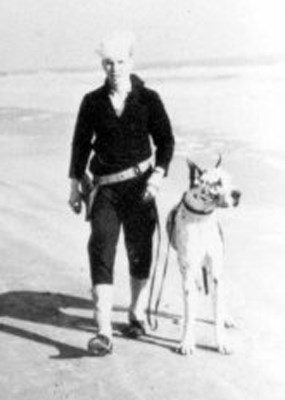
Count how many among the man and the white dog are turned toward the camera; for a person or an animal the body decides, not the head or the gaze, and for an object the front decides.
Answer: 2

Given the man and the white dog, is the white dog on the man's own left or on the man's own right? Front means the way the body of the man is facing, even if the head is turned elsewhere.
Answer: on the man's own left

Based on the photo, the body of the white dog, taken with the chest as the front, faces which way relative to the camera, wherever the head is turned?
toward the camera

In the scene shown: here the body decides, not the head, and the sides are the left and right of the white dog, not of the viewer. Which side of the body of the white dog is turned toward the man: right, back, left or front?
right

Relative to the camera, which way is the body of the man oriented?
toward the camera
